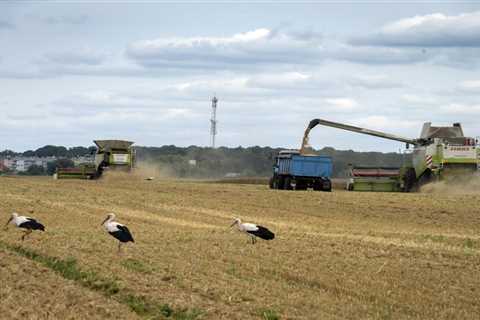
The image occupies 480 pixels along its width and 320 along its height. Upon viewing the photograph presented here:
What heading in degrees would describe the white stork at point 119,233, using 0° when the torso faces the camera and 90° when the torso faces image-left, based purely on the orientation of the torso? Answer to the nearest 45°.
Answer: approximately 90°
